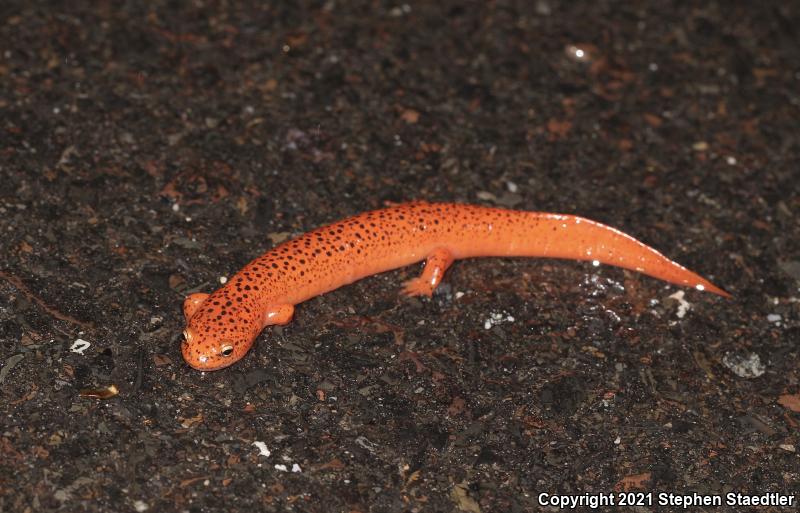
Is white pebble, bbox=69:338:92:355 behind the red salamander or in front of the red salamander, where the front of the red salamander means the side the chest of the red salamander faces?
in front

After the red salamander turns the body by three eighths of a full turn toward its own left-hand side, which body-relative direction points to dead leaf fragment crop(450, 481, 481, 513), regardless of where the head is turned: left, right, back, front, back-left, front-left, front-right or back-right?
right

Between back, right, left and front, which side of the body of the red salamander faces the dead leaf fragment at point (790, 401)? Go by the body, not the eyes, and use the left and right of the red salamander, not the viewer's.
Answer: left

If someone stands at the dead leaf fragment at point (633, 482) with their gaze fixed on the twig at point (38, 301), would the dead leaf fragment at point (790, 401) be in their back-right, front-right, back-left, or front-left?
back-right

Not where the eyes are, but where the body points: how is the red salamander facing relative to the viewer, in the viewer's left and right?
facing the viewer and to the left of the viewer

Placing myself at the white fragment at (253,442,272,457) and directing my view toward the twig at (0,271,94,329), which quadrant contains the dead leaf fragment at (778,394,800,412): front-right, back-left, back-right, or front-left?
back-right

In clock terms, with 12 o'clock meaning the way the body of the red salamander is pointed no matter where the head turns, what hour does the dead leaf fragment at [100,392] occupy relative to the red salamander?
The dead leaf fragment is roughly at 12 o'clock from the red salamander.

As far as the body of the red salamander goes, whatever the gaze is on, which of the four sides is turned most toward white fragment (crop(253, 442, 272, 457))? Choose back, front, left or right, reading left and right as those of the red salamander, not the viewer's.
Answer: front

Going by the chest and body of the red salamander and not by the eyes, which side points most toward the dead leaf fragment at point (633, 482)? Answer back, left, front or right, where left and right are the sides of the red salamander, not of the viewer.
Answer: left

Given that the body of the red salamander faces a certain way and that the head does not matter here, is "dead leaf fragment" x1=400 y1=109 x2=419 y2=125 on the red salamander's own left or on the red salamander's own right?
on the red salamander's own right
